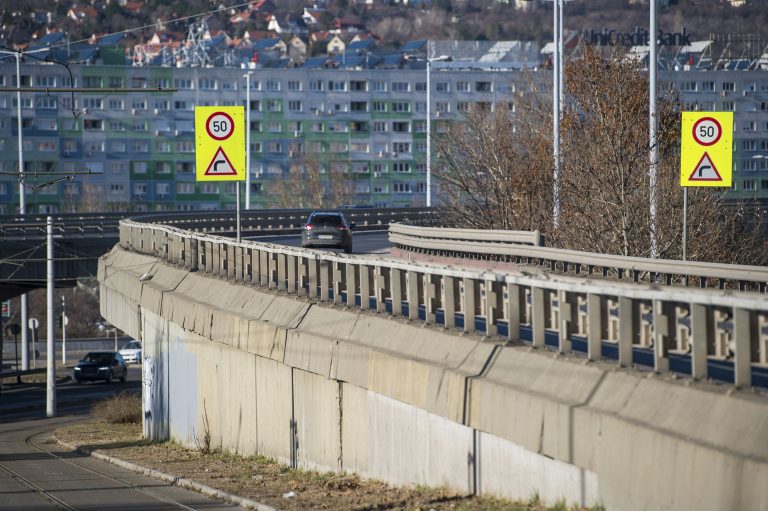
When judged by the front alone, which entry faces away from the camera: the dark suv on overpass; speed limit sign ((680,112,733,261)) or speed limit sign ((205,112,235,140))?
the dark suv on overpass

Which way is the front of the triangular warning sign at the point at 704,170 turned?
toward the camera

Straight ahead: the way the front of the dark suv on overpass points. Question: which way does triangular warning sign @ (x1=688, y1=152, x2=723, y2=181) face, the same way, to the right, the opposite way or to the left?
the opposite way

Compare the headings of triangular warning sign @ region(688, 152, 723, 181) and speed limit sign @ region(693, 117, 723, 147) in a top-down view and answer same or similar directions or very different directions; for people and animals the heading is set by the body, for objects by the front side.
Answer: same or similar directions

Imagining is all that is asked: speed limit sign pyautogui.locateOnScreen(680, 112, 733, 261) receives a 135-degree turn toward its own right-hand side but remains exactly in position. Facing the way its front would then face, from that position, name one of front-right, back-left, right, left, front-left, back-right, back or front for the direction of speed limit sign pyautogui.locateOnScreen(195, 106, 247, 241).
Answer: front-left

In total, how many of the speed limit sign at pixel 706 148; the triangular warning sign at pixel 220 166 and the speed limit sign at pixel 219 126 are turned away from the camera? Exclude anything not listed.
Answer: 0

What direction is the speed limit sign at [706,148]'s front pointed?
toward the camera

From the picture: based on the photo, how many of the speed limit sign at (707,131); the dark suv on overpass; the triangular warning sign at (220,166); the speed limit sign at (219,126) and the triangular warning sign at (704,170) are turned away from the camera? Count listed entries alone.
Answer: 1

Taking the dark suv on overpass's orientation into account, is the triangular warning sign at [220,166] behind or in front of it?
behind

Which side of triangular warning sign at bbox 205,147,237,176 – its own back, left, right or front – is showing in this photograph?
front

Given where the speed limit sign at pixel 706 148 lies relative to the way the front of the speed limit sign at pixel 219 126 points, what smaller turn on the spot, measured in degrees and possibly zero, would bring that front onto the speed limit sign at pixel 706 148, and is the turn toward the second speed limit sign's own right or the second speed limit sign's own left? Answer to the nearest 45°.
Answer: approximately 45° to the second speed limit sign's own left

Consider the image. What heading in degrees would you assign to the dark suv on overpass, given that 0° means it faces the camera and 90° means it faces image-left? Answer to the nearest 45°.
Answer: approximately 180°
